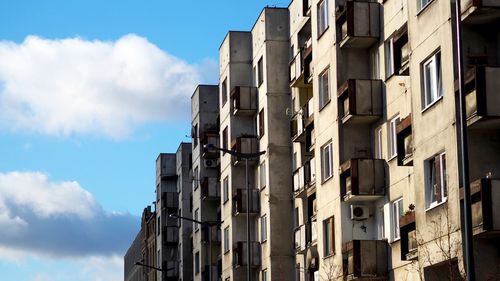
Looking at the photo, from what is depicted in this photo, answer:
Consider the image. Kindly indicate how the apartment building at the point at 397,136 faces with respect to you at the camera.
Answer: facing the viewer and to the left of the viewer
